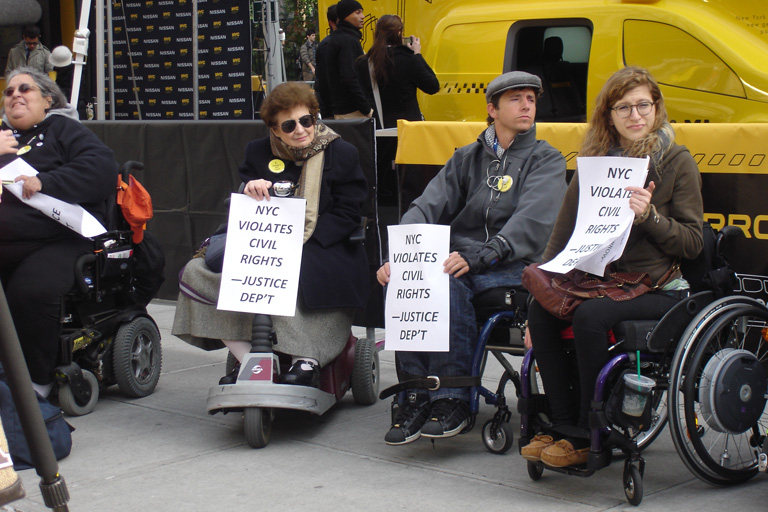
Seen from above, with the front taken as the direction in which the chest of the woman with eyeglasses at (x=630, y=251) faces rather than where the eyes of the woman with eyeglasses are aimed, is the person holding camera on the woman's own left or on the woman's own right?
on the woman's own right

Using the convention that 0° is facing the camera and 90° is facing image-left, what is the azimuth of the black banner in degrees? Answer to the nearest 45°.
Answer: approximately 0°

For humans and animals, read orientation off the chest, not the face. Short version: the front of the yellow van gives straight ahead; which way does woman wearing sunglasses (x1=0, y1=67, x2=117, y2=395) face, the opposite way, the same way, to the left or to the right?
to the right

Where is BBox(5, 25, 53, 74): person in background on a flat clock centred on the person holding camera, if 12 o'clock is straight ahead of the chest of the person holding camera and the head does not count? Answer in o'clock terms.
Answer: The person in background is roughly at 9 o'clock from the person holding camera.

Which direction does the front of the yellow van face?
to the viewer's right

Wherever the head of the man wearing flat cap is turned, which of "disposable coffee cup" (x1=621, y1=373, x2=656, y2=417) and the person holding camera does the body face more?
the disposable coffee cup

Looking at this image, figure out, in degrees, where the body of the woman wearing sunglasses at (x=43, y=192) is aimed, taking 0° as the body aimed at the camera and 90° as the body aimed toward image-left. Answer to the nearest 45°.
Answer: approximately 45°
